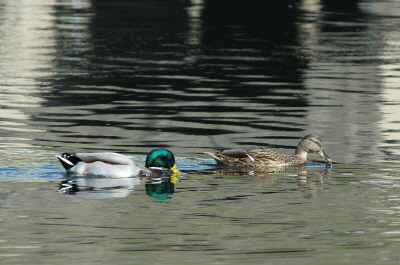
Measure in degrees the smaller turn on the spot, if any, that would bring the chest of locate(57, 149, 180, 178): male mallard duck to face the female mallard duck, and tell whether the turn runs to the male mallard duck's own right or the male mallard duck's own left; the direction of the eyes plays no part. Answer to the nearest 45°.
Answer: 0° — it already faces it

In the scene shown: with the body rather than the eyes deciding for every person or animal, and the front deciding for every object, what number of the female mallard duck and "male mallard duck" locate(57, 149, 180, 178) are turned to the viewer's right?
2

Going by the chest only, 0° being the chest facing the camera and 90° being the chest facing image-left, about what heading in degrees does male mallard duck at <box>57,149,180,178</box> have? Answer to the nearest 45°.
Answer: approximately 270°

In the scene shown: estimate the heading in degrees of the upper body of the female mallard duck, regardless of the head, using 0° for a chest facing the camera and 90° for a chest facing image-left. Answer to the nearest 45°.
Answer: approximately 270°

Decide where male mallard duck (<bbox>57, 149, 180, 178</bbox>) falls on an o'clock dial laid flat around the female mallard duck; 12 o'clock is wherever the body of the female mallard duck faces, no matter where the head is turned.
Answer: The male mallard duck is roughly at 5 o'clock from the female mallard duck.
